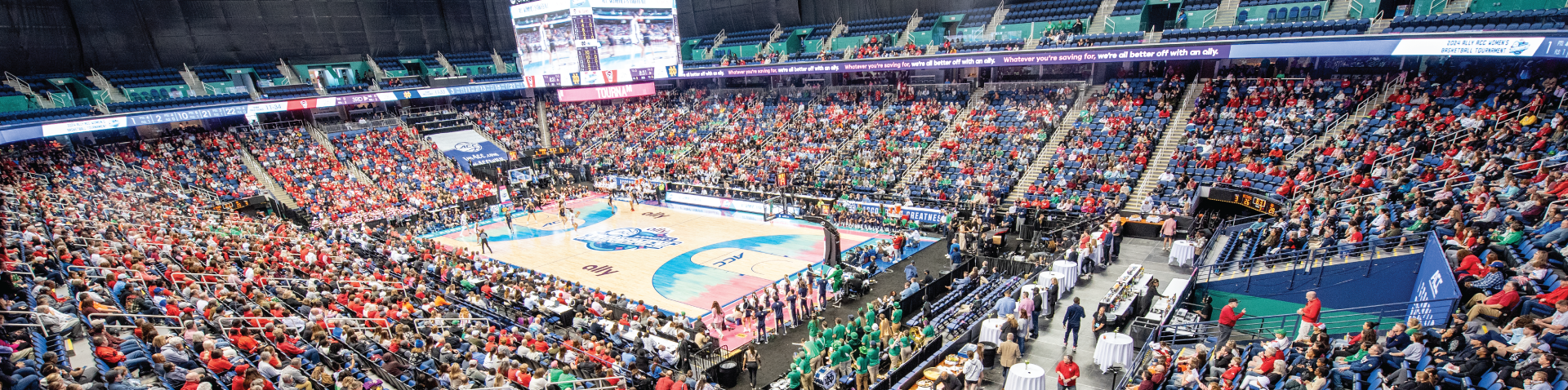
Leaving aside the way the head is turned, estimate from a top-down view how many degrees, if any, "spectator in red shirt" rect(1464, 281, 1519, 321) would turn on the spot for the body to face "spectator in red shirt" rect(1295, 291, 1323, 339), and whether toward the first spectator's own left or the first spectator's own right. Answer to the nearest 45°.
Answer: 0° — they already face them

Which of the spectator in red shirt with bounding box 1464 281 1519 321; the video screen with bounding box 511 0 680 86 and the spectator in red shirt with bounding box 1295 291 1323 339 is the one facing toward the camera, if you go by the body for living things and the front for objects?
the video screen

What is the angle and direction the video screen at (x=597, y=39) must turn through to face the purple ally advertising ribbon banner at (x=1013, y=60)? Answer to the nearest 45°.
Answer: approximately 45° to its left

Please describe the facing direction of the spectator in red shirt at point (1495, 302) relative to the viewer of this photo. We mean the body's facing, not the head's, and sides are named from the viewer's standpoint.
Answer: facing to the left of the viewer

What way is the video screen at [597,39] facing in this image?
toward the camera

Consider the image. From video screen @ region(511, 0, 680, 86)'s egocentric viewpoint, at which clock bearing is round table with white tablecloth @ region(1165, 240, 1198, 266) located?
The round table with white tablecloth is roughly at 11 o'clock from the video screen.

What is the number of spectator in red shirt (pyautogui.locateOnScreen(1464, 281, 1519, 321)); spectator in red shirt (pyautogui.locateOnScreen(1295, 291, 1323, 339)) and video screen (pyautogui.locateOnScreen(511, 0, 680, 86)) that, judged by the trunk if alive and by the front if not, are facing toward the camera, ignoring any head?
1

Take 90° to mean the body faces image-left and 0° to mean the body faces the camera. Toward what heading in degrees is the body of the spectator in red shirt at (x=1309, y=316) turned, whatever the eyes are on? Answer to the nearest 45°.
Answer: approximately 90°

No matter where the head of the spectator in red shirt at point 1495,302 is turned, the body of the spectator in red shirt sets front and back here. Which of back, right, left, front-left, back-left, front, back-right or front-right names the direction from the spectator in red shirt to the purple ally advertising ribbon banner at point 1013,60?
front-right
